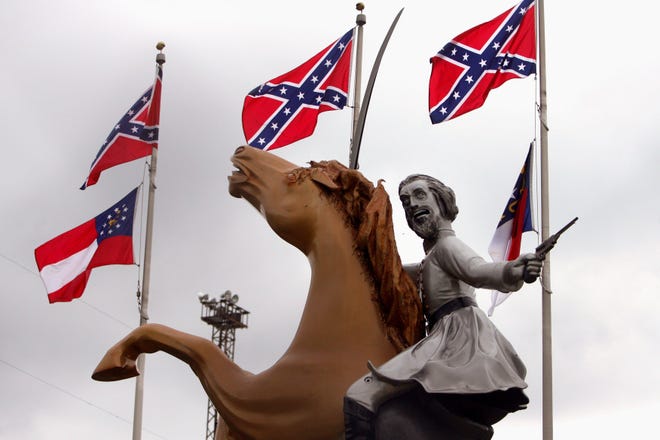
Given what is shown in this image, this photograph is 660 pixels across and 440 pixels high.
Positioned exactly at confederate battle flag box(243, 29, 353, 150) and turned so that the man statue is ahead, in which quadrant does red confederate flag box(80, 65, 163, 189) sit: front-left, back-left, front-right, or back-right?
back-right

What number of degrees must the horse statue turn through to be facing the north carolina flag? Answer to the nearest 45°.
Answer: approximately 135° to its right

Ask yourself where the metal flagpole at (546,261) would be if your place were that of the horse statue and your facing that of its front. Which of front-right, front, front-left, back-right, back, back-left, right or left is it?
back-right

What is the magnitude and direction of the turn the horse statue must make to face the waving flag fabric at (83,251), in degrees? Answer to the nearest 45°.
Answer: approximately 45° to its right

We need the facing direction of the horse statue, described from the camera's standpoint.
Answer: facing to the left of the viewer
